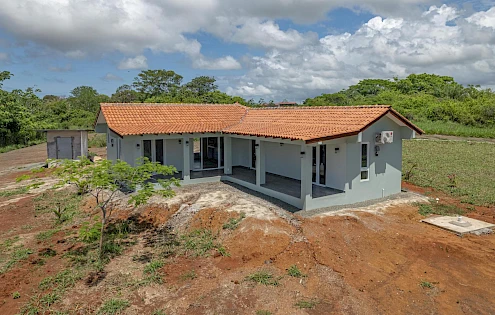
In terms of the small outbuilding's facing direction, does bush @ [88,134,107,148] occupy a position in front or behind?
behind

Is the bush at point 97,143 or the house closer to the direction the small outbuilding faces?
the house

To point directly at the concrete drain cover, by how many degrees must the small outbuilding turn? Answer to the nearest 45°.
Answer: approximately 45° to its left

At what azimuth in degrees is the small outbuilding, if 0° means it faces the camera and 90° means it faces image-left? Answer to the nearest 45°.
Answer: approximately 0°

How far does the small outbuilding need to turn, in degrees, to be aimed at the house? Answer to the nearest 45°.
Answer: approximately 45° to its left
